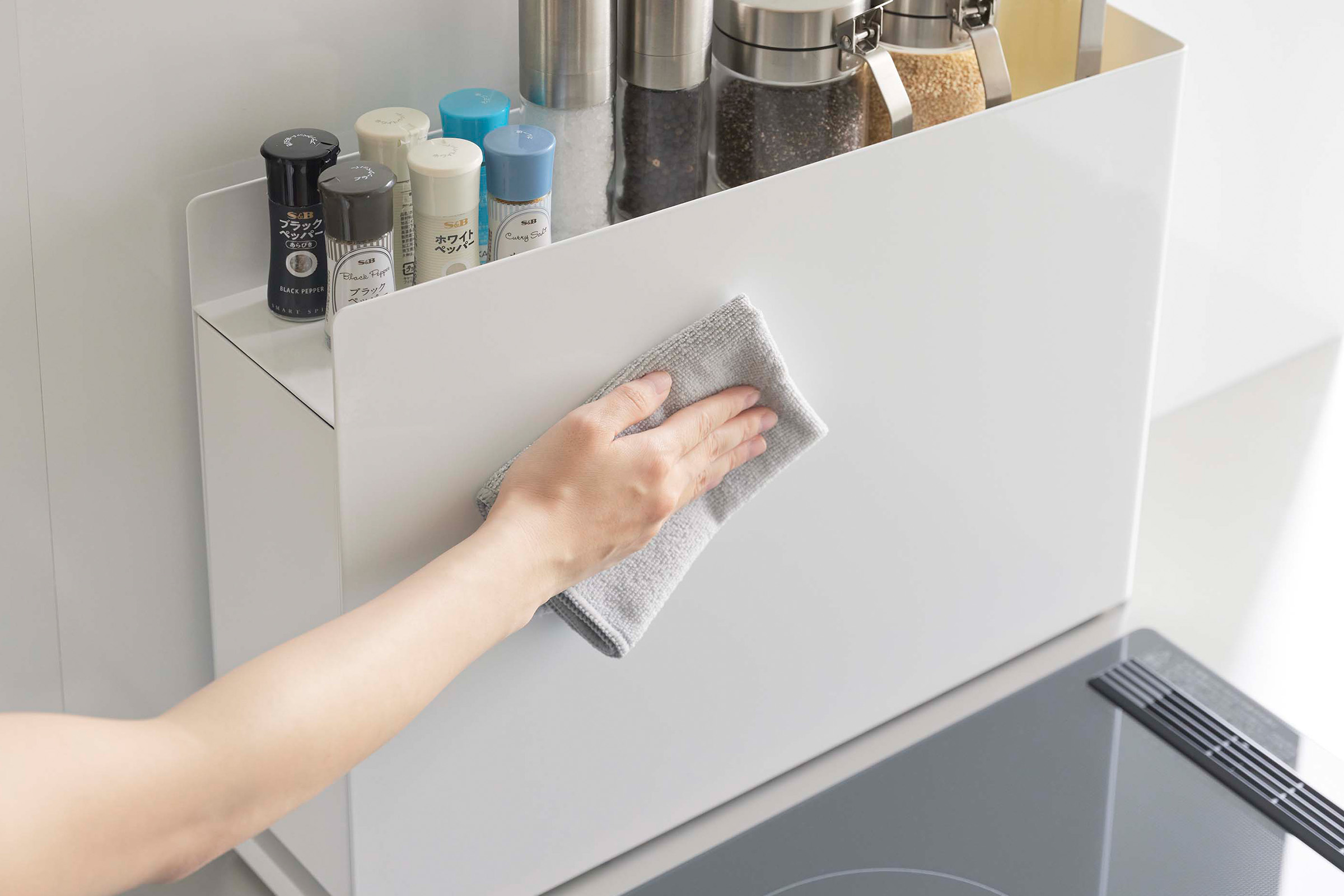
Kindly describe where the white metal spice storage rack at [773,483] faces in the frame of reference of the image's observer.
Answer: facing the viewer and to the right of the viewer
